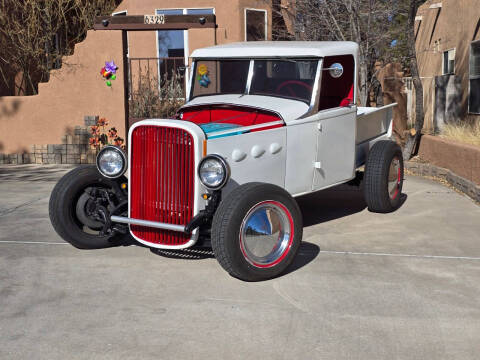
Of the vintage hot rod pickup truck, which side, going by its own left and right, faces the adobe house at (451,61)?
back

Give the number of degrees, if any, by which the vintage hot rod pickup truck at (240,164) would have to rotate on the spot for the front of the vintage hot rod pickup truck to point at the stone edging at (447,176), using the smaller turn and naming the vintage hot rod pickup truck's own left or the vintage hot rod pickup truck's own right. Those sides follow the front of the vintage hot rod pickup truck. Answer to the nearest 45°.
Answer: approximately 180°

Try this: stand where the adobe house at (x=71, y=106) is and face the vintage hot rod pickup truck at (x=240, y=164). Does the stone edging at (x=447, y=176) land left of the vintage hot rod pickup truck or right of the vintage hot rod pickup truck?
left

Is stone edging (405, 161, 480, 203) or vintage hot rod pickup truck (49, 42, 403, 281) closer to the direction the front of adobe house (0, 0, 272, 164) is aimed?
the vintage hot rod pickup truck

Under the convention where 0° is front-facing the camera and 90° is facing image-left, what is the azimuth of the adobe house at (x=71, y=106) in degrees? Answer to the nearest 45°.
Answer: approximately 0°

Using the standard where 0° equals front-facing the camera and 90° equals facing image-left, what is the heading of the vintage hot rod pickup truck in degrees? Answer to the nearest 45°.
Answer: approximately 45°

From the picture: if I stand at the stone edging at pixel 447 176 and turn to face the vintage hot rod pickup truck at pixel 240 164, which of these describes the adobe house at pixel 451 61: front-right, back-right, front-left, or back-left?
back-right

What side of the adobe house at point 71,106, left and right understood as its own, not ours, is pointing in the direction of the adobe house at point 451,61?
left

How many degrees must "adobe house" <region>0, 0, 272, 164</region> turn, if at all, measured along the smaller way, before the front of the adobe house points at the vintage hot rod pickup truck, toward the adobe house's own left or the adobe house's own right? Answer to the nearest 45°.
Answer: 0° — it already faces it

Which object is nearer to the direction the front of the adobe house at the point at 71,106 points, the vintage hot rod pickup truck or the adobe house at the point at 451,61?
the vintage hot rod pickup truck
